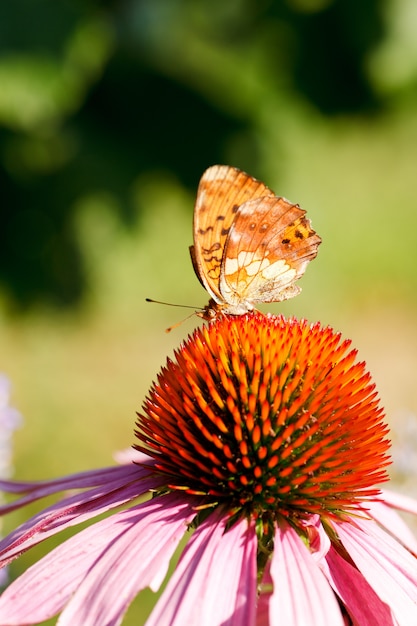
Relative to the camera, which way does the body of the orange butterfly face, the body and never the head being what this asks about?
to the viewer's left
